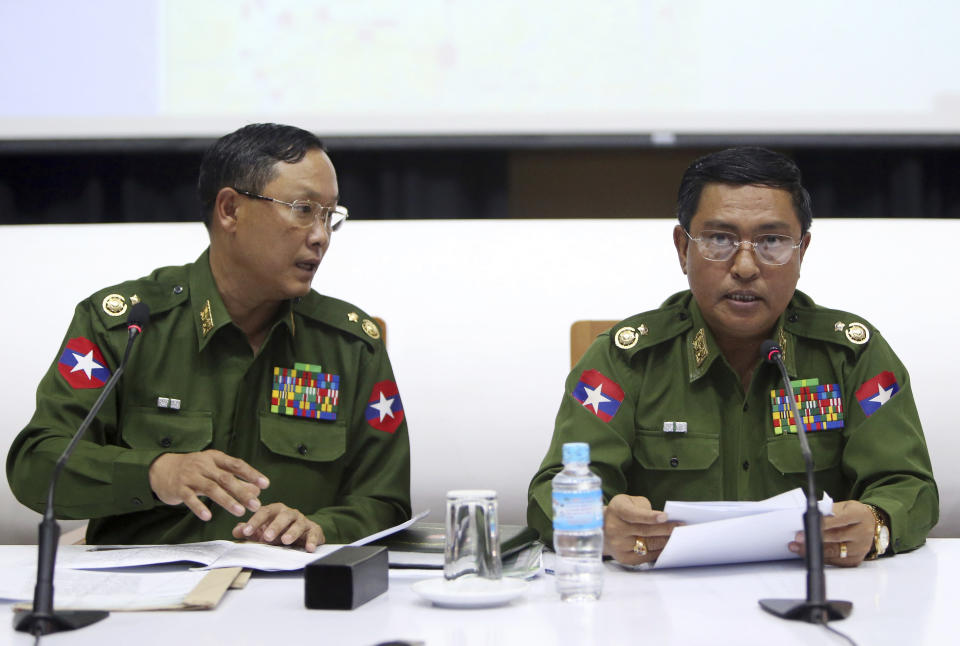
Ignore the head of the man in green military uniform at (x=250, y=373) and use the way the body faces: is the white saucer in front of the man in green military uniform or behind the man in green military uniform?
in front

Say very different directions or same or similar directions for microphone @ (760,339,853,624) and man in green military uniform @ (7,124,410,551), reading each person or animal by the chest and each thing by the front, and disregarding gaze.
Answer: very different directions

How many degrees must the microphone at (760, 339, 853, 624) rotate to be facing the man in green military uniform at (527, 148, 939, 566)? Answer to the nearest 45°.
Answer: approximately 45° to its right

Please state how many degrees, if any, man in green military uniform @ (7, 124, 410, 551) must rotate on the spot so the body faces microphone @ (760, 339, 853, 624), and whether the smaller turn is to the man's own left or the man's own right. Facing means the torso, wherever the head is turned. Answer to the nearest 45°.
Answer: approximately 45° to the man's own left

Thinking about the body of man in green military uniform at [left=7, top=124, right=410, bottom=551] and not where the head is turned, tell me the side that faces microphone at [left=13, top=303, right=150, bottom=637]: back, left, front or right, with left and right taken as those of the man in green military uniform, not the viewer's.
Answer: front

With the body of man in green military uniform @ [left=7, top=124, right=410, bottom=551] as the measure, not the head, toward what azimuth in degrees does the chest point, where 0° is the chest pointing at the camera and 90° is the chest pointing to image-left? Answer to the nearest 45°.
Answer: approximately 0°

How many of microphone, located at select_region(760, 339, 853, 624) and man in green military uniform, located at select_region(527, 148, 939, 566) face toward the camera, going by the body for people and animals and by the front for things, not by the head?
1

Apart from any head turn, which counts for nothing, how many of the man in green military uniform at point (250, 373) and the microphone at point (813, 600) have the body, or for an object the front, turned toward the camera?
1

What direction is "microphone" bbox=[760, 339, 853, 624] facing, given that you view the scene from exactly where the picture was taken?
facing away from the viewer and to the left of the viewer

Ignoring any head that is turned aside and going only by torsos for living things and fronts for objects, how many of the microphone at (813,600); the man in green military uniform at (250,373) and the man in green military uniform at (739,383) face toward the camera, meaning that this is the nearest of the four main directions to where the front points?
2

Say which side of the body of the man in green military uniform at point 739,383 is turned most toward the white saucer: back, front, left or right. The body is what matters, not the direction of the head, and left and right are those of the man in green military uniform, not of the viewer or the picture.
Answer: front
